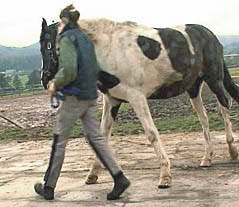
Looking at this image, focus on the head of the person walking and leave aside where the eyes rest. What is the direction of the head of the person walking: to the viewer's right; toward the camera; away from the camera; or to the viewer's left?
to the viewer's left

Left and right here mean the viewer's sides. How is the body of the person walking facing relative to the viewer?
facing away from the viewer and to the left of the viewer
